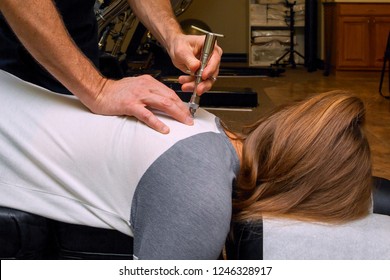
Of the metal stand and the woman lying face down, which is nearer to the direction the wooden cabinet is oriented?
the woman lying face down

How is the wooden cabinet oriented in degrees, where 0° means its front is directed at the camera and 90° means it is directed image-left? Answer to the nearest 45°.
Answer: approximately 0°

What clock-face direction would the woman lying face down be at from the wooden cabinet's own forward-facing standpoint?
The woman lying face down is roughly at 12 o'clock from the wooden cabinet.

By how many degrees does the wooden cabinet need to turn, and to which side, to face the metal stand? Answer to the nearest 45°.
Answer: approximately 135° to its right
